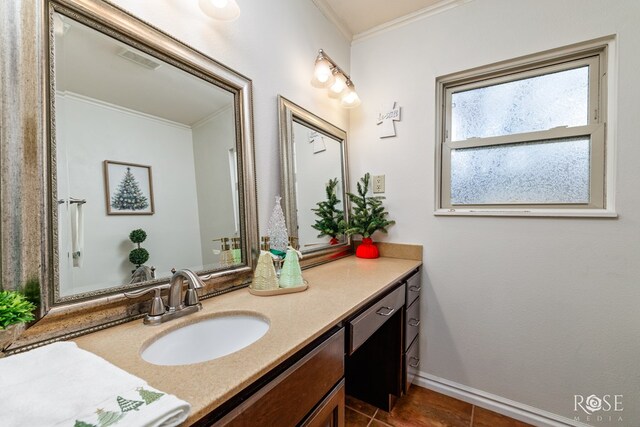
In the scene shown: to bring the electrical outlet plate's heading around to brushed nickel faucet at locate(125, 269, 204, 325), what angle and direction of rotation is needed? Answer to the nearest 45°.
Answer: approximately 45° to its right

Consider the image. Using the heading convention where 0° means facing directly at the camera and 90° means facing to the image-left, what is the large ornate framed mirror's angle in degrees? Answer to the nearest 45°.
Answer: approximately 315°

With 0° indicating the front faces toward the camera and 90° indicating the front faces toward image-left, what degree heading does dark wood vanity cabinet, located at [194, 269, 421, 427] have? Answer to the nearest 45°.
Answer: approximately 315°
